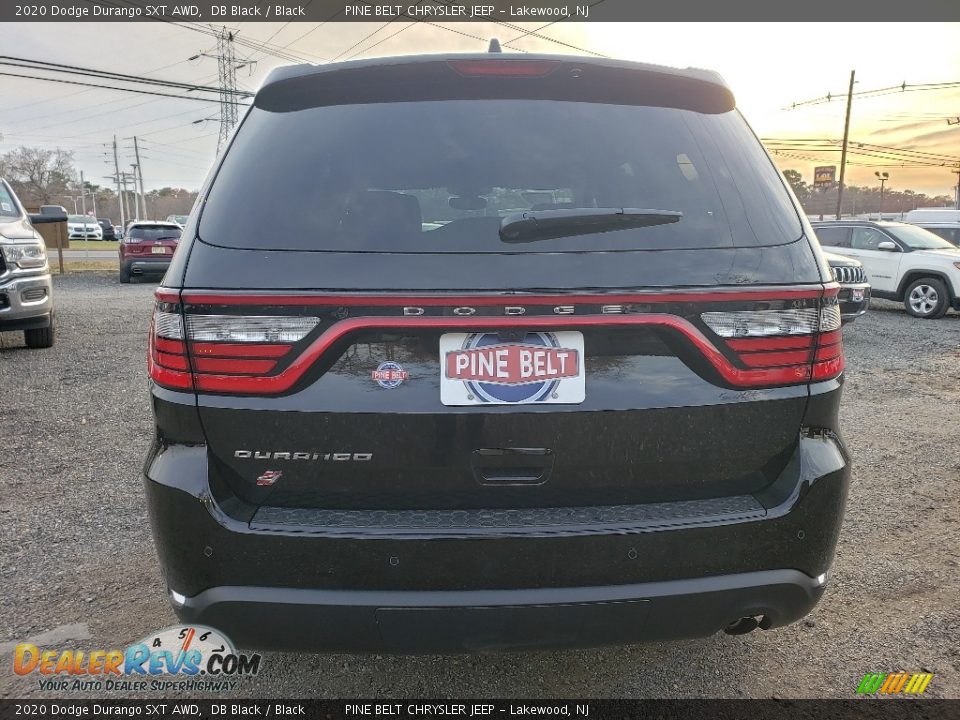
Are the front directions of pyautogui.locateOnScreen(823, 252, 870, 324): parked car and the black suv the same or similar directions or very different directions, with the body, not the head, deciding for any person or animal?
very different directions

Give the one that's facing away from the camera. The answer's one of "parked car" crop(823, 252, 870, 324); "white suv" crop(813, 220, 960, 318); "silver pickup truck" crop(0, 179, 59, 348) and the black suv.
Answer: the black suv

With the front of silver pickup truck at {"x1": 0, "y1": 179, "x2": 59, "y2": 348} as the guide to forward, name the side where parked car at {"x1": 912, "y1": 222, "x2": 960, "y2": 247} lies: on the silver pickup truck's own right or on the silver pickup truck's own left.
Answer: on the silver pickup truck's own left

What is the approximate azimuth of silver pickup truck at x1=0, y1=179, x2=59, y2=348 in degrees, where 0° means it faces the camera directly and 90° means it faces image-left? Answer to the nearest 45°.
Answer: approximately 0°

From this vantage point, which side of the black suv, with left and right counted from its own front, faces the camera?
back

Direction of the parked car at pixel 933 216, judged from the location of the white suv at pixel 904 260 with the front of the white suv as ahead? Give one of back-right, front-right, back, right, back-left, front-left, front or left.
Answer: back-left

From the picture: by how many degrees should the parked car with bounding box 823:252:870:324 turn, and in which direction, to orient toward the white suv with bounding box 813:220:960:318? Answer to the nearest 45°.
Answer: approximately 135° to its left

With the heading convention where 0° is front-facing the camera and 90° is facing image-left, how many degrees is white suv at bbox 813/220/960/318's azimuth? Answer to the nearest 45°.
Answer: approximately 315°

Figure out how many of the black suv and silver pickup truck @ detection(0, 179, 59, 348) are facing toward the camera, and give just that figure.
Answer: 1
